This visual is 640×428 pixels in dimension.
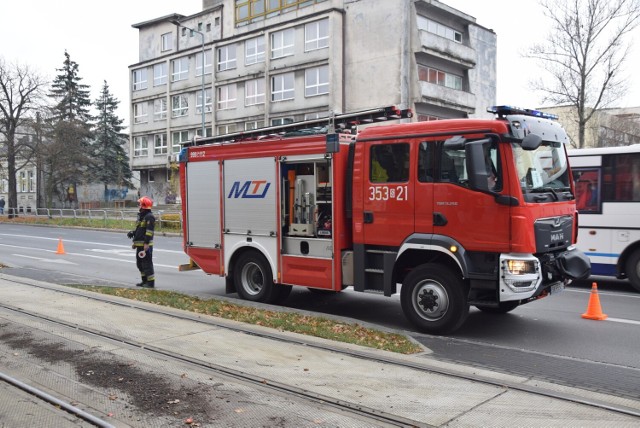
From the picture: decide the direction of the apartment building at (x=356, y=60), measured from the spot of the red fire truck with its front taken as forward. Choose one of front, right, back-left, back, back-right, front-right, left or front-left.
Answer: back-left

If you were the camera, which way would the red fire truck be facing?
facing the viewer and to the right of the viewer

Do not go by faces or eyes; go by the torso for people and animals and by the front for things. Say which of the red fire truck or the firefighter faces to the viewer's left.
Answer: the firefighter

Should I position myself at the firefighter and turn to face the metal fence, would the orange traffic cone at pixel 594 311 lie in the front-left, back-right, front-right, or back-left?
back-right

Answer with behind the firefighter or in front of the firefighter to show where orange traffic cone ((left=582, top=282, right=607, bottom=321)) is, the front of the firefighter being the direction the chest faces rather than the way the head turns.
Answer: behind

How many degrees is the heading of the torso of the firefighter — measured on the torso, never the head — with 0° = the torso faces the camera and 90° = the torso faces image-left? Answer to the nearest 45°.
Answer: approximately 90°

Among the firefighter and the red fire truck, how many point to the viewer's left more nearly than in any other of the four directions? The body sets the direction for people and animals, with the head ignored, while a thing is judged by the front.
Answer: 1

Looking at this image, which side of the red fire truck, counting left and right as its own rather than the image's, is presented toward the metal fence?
back

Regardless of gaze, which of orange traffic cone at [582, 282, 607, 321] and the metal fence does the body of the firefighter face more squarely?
the metal fence

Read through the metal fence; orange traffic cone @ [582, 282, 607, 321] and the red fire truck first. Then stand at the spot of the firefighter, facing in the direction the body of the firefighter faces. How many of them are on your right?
1

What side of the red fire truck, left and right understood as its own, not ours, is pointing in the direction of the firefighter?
back
